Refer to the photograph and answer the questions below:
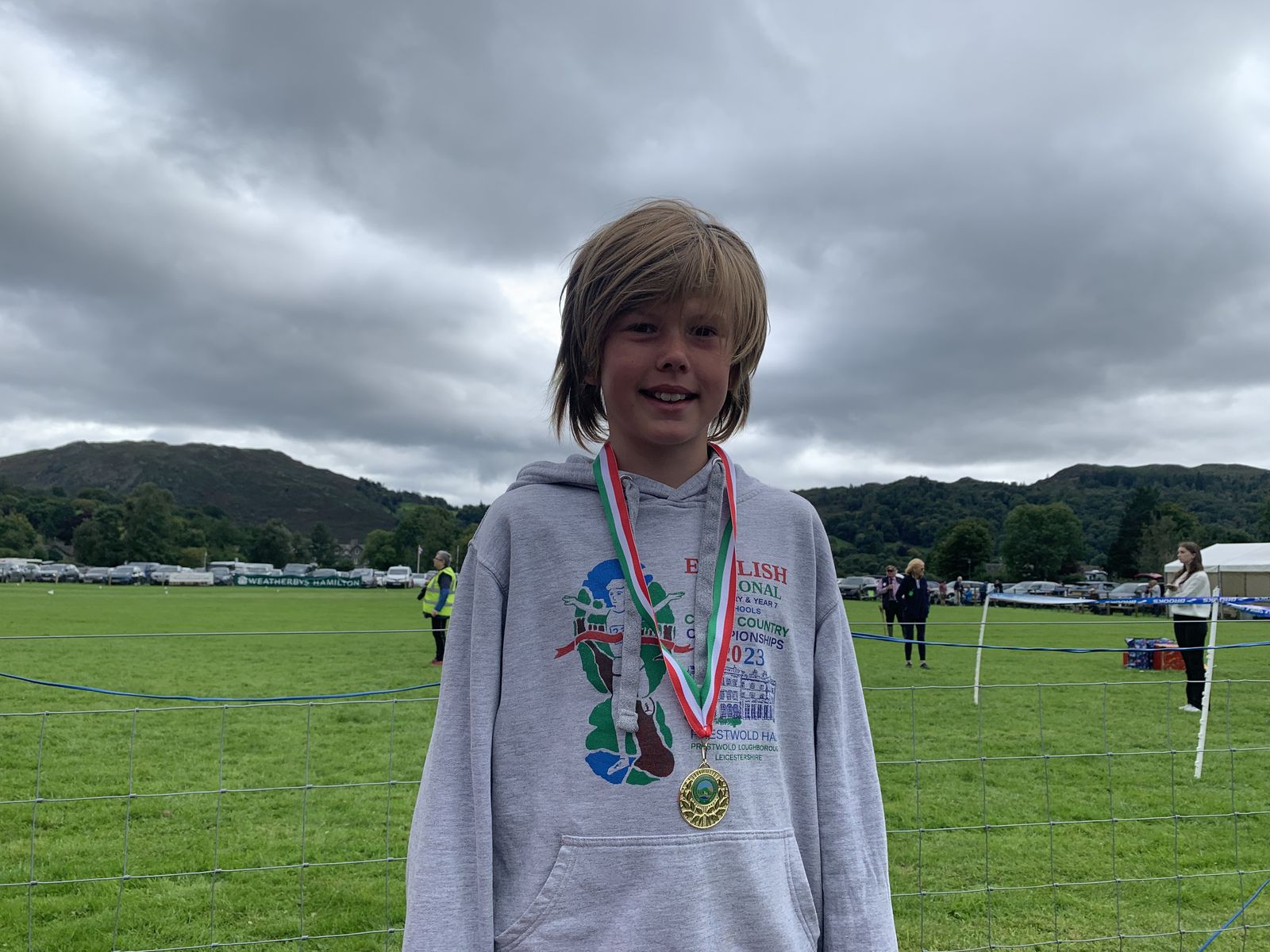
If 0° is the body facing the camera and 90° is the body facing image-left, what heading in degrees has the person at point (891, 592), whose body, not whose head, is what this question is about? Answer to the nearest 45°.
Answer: approximately 0°

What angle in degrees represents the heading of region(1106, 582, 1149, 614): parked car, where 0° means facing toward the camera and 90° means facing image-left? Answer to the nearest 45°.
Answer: approximately 45°

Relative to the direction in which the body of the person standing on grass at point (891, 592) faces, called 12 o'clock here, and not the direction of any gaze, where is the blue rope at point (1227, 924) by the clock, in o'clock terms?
The blue rope is roughly at 12 o'clock from the person standing on grass.

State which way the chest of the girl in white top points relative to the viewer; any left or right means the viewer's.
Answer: facing to the left of the viewer

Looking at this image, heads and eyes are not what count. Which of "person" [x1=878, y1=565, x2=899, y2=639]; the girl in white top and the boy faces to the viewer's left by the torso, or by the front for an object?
the girl in white top

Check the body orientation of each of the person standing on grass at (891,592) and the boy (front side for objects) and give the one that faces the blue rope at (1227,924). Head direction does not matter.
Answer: the person standing on grass

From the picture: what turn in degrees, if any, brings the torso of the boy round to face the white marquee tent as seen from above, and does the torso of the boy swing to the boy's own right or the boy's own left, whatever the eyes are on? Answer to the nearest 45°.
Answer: approximately 135° to the boy's own left

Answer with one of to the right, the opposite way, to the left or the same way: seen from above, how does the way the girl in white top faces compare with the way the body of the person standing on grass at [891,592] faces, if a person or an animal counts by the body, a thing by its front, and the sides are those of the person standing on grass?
to the right
